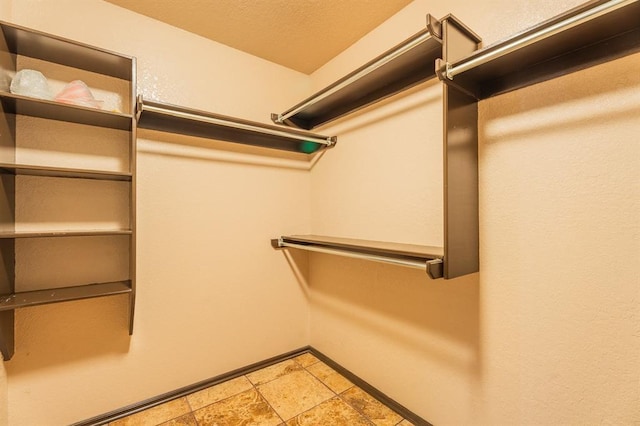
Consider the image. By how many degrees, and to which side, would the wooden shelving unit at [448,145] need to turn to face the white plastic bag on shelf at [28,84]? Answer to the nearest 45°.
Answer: approximately 45° to its right

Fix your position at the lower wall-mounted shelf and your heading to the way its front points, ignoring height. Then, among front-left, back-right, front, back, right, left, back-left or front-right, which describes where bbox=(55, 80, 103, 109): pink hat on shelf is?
front-right

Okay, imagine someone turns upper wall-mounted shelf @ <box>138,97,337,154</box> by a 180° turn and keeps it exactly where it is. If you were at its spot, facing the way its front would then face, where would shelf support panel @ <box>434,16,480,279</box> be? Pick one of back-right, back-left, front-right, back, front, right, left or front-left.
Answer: back

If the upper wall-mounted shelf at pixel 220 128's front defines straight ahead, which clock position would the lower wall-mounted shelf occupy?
The lower wall-mounted shelf is roughly at 10 o'clock from the upper wall-mounted shelf.

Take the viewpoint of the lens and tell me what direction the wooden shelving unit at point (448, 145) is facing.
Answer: facing the viewer and to the left of the viewer

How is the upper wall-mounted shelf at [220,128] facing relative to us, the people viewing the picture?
facing the viewer and to the right of the viewer

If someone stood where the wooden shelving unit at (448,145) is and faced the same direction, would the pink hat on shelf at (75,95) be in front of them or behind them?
in front

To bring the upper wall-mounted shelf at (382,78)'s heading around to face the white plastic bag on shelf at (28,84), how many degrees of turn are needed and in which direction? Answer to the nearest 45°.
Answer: approximately 45° to its right

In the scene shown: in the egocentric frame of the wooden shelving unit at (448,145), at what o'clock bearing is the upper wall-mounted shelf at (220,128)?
The upper wall-mounted shelf is roughly at 2 o'clock from the wooden shelving unit.
